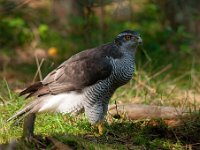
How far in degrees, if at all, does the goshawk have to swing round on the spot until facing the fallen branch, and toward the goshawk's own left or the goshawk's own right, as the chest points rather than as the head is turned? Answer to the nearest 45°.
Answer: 0° — it already faces it

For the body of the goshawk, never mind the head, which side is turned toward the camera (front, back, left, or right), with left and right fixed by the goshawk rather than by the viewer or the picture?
right
